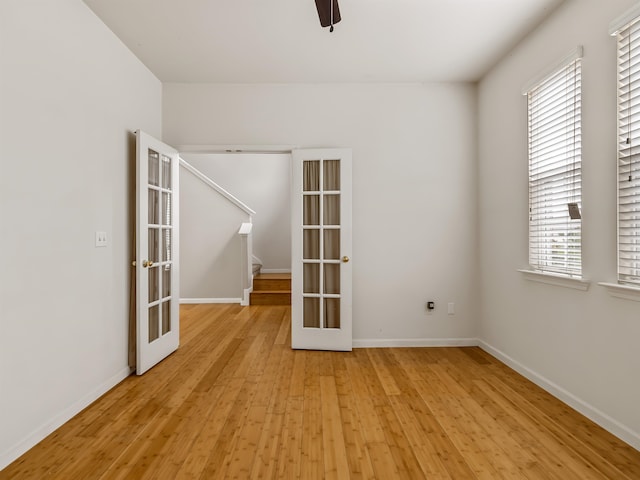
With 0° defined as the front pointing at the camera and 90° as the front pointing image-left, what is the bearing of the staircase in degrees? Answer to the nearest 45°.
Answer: approximately 0°

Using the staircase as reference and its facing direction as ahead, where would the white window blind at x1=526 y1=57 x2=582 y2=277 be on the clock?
The white window blind is roughly at 11 o'clock from the staircase.

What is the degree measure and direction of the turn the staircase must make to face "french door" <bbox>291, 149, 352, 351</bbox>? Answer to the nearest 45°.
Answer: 0° — it already faces it

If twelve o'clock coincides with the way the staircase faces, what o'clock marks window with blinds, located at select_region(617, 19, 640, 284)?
The window with blinds is roughly at 11 o'clock from the staircase.
